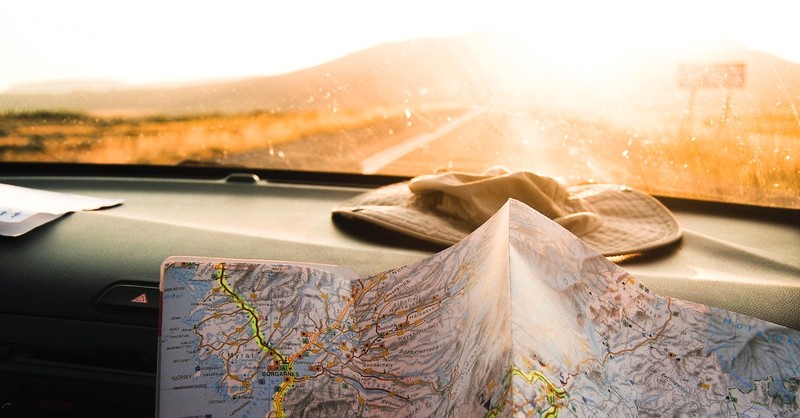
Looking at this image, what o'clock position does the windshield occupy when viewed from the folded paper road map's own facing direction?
The windshield is roughly at 6 o'clock from the folded paper road map.

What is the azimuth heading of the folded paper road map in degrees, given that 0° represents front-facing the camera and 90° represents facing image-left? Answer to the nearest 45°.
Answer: approximately 0°

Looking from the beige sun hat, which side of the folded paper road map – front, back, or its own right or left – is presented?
back

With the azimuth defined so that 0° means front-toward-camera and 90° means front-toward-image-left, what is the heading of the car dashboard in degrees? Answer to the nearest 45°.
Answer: approximately 0°

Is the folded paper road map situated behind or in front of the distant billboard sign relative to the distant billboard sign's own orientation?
in front
